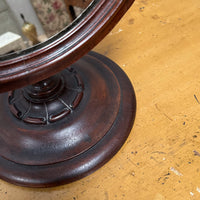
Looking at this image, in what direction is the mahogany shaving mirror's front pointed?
toward the camera
